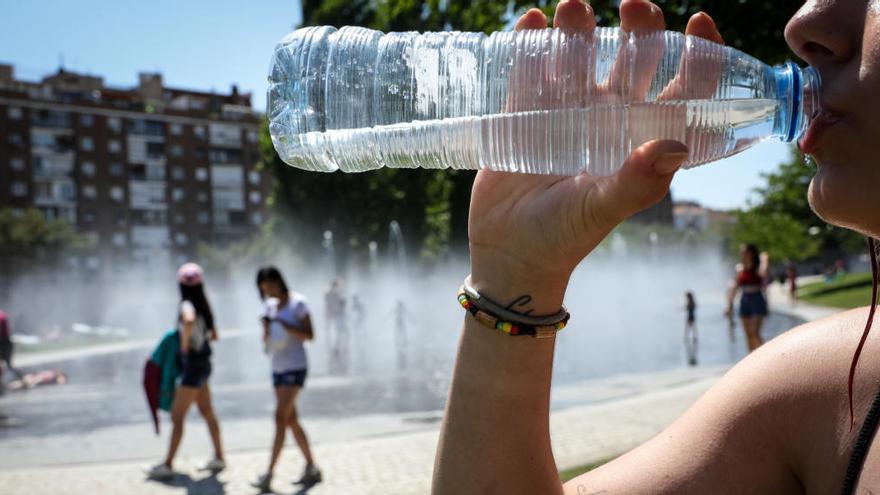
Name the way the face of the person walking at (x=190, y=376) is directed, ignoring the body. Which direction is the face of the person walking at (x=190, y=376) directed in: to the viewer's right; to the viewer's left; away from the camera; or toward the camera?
away from the camera

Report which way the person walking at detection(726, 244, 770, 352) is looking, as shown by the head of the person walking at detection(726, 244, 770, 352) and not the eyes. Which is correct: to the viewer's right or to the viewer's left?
to the viewer's left

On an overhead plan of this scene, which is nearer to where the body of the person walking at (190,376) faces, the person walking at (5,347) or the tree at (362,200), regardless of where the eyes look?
the person walking

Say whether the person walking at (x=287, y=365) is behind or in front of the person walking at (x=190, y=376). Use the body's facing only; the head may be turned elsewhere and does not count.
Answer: behind

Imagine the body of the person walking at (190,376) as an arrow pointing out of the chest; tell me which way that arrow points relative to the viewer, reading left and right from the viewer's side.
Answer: facing to the left of the viewer
